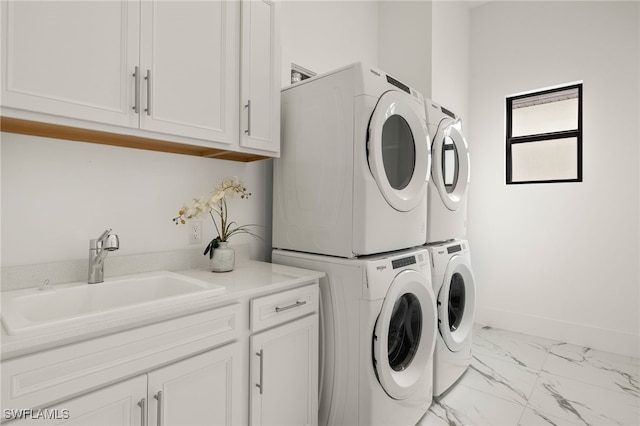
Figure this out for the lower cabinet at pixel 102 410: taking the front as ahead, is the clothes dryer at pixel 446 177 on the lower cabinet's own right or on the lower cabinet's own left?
on the lower cabinet's own left

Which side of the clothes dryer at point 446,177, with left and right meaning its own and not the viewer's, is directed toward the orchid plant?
right

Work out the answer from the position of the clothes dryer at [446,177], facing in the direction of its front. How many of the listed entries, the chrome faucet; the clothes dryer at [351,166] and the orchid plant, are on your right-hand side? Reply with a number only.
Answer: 3

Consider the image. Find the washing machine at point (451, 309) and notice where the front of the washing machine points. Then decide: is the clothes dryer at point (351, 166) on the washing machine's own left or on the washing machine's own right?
on the washing machine's own right

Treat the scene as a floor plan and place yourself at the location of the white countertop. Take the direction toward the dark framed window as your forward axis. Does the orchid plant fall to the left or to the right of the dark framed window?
left

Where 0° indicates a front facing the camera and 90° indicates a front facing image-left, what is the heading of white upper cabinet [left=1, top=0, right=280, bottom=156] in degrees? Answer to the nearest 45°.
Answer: approximately 315°

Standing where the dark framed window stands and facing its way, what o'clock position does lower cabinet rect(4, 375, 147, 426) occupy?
The lower cabinet is roughly at 11 o'clock from the dark framed window.
